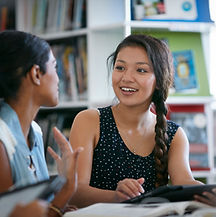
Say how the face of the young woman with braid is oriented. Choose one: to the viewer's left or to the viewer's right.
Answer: to the viewer's left

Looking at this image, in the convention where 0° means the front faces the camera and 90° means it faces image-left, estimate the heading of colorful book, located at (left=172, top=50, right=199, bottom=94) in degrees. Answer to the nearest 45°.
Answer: approximately 0°

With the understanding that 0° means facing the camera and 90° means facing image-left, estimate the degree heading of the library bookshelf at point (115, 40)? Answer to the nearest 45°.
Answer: approximately 0°

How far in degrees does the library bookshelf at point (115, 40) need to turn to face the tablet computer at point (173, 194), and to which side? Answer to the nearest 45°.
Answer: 0° — it already faces it

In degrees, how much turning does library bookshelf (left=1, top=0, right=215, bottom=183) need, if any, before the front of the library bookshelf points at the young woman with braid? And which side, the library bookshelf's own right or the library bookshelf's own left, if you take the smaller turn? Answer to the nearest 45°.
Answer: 0° — it already faces them

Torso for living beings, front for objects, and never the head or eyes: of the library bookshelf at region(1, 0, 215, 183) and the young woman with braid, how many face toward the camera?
2
